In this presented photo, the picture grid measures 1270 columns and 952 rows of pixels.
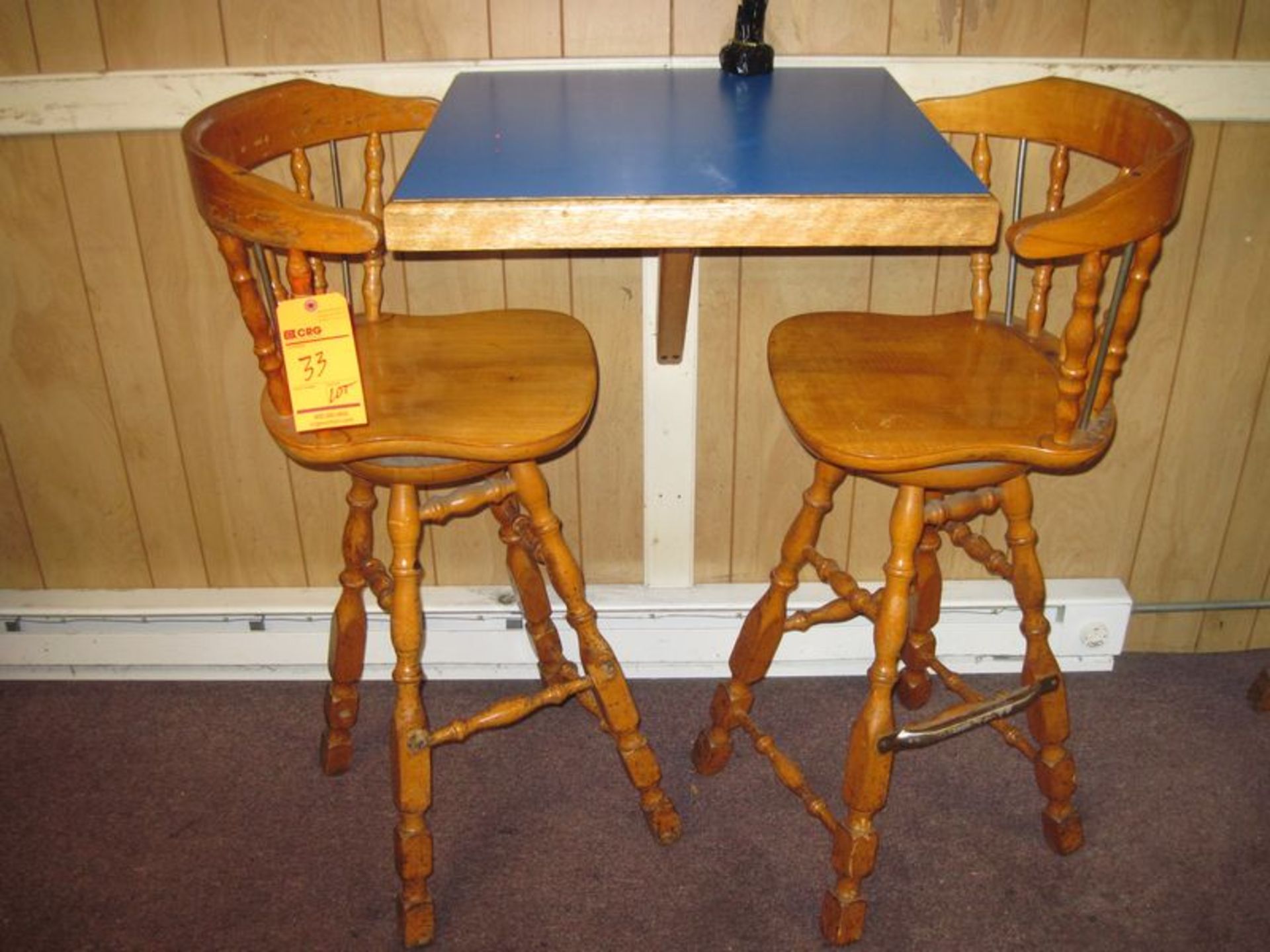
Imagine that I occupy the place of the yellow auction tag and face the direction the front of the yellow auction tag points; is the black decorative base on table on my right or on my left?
on my left

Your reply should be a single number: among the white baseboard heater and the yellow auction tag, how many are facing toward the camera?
2

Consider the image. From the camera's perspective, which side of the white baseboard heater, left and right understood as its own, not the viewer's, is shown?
front

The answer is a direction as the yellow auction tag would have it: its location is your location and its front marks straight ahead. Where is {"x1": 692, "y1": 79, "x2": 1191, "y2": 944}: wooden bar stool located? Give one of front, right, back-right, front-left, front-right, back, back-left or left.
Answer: left

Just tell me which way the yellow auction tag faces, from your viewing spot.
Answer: facing the viewer
